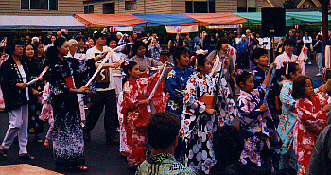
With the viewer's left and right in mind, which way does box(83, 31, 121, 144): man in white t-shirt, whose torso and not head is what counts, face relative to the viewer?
facing the viewer and to the right of the viewer

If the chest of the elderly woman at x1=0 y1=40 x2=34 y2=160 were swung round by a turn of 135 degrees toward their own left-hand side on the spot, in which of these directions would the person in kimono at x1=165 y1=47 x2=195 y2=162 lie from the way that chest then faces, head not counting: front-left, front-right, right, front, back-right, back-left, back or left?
back-right

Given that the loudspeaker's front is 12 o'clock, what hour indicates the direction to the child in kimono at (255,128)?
The child in kimono is roughly at 12 o'clock from the loudspeaker.

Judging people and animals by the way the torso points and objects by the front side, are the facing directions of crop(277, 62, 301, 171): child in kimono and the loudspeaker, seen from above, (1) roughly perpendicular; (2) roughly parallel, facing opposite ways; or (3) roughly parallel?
roughly perpendicular

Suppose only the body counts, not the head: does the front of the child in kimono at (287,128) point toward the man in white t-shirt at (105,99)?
no

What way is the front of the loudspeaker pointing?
toward the camera

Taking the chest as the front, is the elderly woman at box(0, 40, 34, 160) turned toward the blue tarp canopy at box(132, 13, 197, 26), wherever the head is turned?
no

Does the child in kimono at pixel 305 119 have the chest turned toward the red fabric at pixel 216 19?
no

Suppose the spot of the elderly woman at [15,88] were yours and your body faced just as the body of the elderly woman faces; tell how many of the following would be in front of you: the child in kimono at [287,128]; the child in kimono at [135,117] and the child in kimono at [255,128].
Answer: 3

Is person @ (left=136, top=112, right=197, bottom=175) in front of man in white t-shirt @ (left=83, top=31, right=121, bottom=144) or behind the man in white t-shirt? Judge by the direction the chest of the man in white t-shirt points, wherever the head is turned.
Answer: in front
